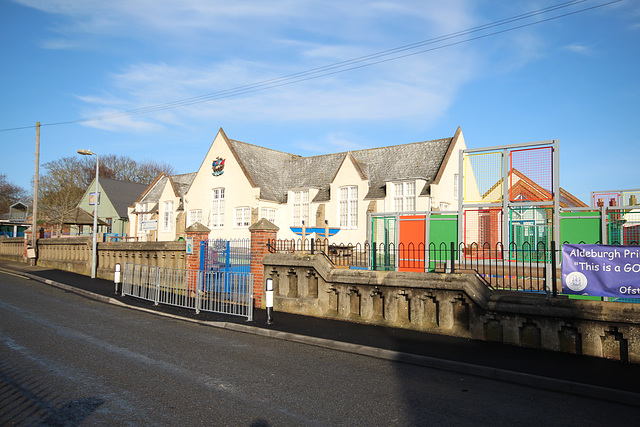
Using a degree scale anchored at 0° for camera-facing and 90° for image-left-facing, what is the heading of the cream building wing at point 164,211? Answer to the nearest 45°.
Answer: approximately 45°

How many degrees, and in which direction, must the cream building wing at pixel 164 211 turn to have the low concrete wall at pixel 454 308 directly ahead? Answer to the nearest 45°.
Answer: approximately 45° to its left

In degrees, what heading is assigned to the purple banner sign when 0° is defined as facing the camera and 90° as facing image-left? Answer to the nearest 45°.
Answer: approximately 0°

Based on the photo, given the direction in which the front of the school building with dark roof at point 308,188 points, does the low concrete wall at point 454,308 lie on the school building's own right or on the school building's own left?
on the school building's own left

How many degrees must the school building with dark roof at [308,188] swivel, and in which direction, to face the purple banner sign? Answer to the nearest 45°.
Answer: approximately 45° to its left

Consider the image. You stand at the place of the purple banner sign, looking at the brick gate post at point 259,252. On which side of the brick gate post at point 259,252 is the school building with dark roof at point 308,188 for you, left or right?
right

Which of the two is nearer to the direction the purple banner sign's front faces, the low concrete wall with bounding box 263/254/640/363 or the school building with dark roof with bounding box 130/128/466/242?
the low concrete wall

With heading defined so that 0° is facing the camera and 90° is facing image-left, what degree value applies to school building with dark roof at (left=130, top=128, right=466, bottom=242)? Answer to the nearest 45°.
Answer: approximately 45°

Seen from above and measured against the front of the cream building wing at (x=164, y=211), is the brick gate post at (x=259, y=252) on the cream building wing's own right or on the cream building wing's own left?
on the cream building wing's own left
